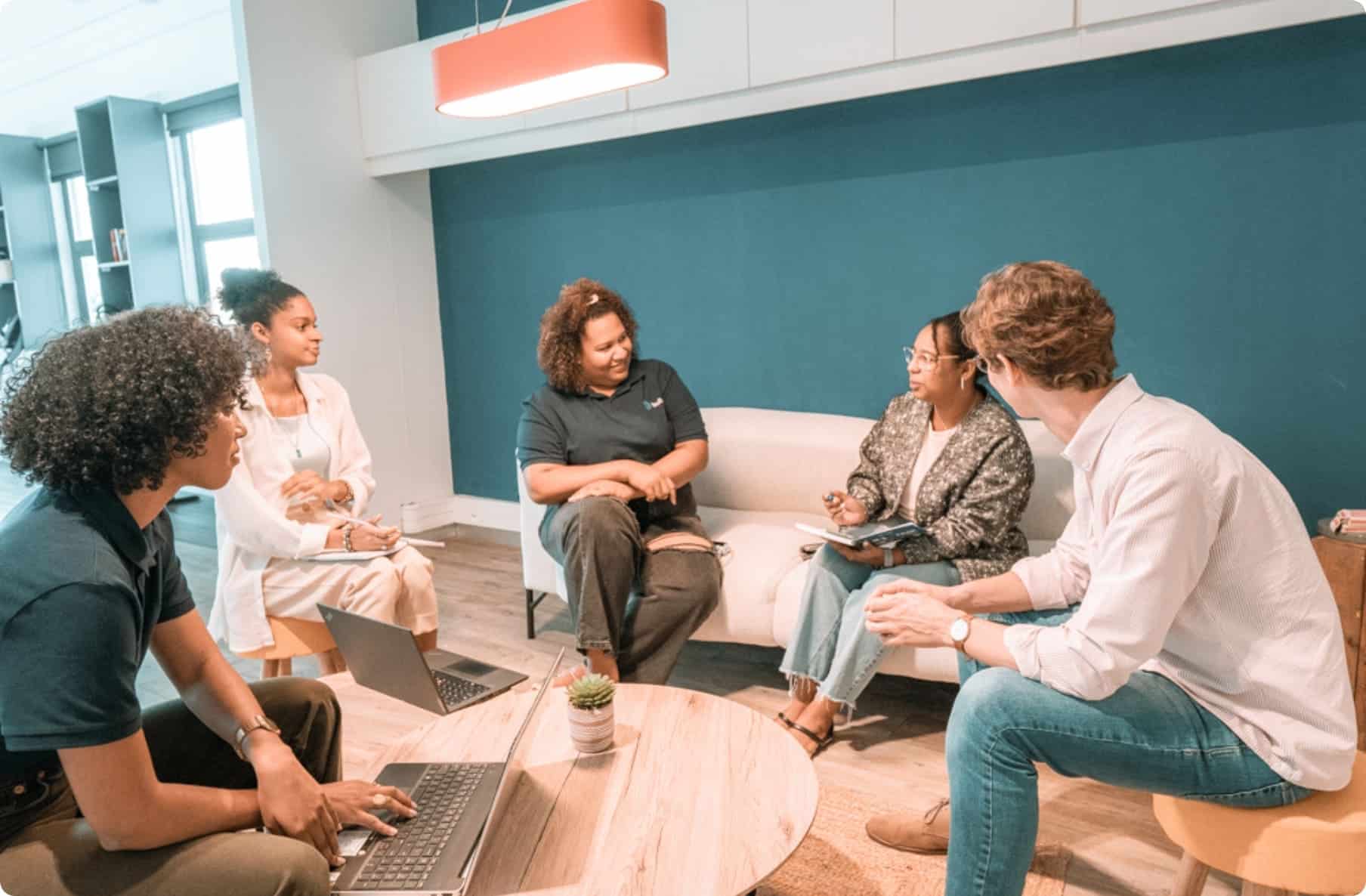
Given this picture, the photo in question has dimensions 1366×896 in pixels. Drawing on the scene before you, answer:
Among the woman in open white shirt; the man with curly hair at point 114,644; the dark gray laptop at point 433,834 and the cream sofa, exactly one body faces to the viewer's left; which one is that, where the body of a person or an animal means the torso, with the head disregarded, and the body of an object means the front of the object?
the dark gray laptop

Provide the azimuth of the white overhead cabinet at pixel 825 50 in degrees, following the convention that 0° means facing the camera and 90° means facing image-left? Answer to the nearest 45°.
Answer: approximately 45°

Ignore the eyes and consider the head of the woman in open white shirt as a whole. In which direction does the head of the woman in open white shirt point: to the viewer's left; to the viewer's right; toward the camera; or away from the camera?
to the viewer's right

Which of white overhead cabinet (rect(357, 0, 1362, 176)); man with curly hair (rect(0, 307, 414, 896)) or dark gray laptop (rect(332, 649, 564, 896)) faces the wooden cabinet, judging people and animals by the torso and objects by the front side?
the man with curly hair

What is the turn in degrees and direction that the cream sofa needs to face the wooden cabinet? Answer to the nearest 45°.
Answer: approximately 45° to its left

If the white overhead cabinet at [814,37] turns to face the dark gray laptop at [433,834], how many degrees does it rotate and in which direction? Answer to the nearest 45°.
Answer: approximately 45° to its left

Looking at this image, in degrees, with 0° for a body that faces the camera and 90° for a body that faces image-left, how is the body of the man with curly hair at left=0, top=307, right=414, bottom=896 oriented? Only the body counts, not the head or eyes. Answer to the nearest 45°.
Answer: approximately 270°

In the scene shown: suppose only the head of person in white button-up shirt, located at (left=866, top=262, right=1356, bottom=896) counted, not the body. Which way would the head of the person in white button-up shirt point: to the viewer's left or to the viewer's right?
to the viewer's left

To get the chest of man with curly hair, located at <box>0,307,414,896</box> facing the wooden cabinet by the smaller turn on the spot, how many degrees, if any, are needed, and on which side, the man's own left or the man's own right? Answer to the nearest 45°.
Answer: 0° — they already face it

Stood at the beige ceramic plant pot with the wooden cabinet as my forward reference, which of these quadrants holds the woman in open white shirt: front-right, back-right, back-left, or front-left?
back-left

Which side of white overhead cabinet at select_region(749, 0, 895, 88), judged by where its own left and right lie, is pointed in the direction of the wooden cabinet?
left

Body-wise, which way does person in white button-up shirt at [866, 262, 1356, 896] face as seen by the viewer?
to the viewer's left
